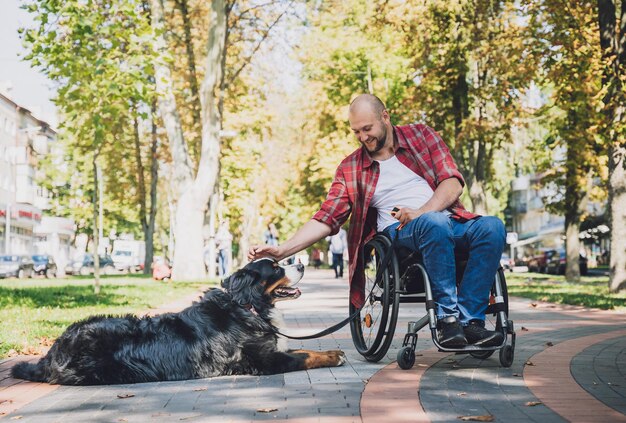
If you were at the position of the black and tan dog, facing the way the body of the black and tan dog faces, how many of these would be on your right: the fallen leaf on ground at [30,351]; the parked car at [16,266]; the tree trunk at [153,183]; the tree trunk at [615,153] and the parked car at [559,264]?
0

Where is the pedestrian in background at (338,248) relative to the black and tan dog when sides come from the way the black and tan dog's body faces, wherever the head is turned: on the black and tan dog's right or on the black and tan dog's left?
on the black and tan dog's left

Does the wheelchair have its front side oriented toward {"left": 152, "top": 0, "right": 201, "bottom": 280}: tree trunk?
no

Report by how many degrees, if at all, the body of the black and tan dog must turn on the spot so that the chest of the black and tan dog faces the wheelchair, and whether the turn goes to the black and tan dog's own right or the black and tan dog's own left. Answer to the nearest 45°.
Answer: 0° — it already faces it

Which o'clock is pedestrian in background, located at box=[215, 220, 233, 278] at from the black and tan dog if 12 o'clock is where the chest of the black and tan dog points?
The pedestrian in background is roughly at 9 o'clock from the black and tan dog.

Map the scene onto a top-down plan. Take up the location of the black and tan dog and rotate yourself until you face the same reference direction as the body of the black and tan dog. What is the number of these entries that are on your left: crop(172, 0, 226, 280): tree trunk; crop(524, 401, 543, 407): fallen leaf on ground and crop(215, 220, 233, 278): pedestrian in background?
2

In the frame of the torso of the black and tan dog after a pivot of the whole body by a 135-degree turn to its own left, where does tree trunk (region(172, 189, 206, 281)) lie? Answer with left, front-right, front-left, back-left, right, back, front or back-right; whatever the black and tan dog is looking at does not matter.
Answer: front-right

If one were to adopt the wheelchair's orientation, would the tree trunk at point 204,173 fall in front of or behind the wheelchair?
behind

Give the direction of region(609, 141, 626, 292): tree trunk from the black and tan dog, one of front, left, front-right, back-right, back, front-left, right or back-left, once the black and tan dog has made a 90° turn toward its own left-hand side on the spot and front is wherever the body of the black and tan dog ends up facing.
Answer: front-right

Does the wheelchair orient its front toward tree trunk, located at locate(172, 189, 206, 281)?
no

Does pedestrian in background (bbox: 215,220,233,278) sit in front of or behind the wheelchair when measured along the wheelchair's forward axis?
behind

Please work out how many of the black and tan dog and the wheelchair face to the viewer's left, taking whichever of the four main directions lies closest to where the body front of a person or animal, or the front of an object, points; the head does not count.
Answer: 0

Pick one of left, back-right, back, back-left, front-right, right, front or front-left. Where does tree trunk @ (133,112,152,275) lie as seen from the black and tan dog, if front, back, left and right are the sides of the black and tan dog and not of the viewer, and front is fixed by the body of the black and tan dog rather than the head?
left

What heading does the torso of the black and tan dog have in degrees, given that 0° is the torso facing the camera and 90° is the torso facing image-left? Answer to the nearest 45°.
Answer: approximately 270°

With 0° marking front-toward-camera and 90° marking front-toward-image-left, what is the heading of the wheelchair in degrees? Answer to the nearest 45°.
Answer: approximately 315°

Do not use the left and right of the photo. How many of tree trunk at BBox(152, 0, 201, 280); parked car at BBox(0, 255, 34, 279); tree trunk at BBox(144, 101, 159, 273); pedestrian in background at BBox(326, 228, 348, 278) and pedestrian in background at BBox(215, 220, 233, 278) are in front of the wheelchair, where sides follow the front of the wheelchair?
0

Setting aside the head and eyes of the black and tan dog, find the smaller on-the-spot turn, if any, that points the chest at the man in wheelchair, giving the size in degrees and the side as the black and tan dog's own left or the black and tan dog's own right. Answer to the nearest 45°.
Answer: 0° — it already faces them
